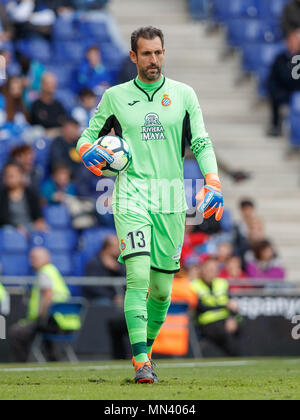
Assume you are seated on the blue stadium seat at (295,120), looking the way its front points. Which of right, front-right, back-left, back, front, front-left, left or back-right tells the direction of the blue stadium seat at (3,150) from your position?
front-right

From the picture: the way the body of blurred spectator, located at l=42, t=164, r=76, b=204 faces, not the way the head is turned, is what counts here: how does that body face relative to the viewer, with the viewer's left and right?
facing the viewer

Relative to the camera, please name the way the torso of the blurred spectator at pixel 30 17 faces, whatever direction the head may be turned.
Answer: toward the camera

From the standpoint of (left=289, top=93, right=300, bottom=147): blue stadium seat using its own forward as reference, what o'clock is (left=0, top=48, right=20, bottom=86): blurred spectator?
The blurred spectator is roughly at 2 o'clock from the blue stadium seat.

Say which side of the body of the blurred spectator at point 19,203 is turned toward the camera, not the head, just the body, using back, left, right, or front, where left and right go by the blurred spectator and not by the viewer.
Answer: front

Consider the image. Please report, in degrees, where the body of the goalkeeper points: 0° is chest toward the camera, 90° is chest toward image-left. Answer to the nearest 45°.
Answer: approximately 0°

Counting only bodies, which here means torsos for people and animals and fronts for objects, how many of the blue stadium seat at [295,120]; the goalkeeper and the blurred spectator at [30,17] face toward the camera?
3

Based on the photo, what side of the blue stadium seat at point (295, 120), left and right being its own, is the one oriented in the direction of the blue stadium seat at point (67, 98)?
right
